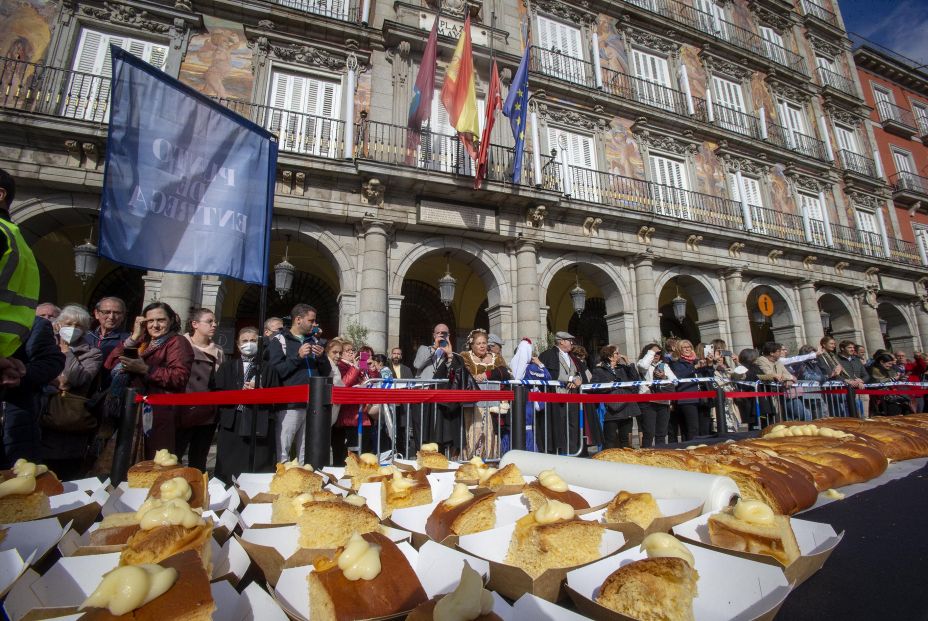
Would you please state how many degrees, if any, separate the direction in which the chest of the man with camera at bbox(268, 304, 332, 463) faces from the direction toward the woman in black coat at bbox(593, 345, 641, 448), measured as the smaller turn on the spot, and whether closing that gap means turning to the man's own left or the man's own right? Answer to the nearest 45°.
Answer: approximately 45° to the man's own left

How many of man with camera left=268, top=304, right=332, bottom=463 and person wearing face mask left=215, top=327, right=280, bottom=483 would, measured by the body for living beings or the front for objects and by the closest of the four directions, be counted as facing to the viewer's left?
0

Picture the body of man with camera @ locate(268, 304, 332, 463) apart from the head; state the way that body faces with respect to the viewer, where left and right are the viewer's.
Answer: facing the viewer and to the right of the viewer

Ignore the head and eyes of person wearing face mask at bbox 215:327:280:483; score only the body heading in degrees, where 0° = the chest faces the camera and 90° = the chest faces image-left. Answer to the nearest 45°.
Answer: approximately 0°

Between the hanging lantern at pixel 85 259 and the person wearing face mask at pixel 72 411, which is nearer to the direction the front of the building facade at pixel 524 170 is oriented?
the person wearing face mask

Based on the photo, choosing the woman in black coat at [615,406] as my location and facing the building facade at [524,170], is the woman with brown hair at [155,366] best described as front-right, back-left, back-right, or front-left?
back-left

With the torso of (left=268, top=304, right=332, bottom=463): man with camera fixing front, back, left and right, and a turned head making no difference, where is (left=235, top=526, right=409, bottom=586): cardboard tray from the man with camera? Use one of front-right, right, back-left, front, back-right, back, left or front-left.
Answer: front-right

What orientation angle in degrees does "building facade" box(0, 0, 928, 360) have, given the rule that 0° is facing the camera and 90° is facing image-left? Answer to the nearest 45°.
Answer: approximately 315°

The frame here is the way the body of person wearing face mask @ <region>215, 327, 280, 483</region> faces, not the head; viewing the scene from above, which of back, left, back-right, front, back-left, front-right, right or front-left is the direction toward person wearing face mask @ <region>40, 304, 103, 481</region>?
right
